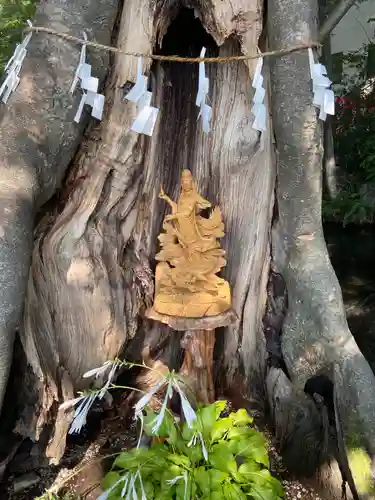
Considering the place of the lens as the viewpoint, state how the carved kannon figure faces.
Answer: facing the viewer
